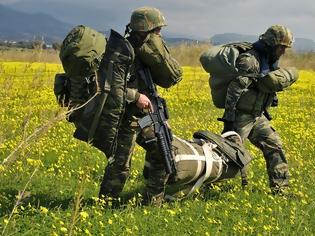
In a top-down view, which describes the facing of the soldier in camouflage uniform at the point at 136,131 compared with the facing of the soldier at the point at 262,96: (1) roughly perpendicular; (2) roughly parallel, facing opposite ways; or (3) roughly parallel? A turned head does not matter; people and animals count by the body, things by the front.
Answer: roughly parallel

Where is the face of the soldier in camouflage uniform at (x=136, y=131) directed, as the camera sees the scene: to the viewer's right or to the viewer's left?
to the viewer's right

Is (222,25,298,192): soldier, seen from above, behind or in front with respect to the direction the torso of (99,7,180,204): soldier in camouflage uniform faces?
in front

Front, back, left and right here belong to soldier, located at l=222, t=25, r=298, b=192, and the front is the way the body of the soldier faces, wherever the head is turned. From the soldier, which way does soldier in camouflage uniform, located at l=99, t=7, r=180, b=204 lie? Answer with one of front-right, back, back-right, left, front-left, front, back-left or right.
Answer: back-right

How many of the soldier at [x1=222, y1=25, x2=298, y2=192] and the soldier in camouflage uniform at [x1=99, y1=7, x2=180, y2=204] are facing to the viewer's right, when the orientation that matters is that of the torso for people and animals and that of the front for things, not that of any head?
2

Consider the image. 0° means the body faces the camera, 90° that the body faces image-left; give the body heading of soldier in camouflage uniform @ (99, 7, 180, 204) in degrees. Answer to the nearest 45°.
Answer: approximately 270°

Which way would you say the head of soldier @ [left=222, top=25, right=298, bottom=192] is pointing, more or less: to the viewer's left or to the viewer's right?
to the viewer's right

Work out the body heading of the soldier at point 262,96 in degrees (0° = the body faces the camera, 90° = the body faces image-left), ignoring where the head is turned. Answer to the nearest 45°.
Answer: approximately 270°
